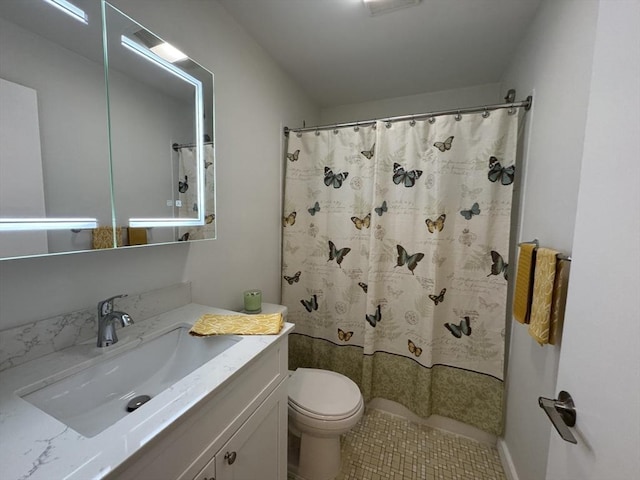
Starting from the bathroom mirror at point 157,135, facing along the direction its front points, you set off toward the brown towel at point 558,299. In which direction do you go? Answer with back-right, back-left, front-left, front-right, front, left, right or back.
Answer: front

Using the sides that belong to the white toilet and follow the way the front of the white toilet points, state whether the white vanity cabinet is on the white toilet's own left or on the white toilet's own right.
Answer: on the white toilet's own right

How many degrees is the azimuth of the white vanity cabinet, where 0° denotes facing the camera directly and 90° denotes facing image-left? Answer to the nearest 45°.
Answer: approximately 315°

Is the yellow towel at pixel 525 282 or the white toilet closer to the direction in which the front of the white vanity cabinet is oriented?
the yellow towel

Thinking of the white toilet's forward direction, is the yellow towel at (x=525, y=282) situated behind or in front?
in front

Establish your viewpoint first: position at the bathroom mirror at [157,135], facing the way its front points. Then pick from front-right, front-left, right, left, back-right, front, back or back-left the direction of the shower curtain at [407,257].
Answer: front-left

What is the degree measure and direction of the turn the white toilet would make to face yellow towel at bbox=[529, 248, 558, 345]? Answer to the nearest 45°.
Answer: approximately 45° to its left

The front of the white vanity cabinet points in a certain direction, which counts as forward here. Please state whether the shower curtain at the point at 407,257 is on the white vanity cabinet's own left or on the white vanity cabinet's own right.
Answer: on the white vanity cabinet's own left

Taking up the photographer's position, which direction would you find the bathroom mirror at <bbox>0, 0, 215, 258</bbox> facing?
facing the viewer and to the right of the viewer
